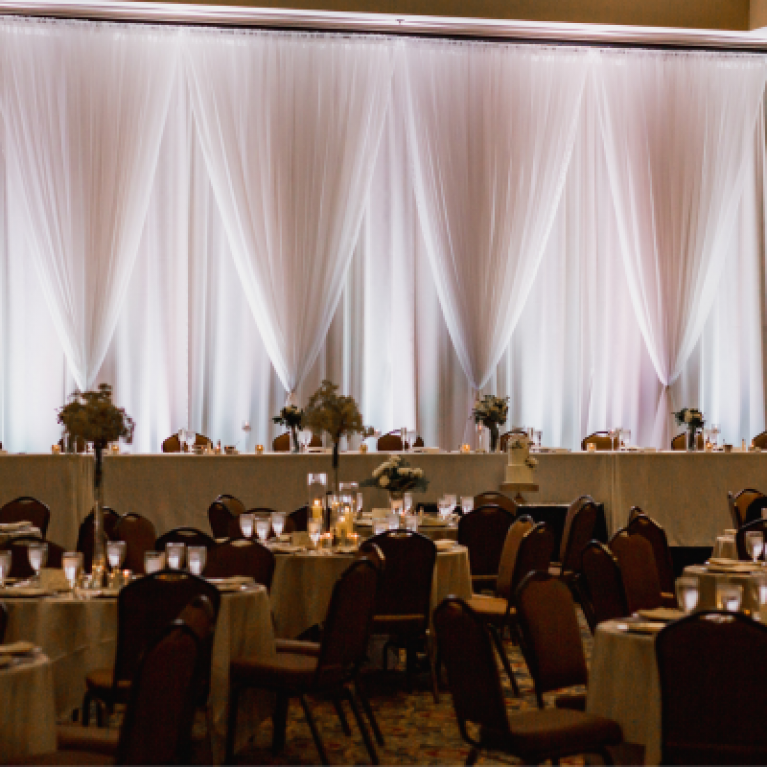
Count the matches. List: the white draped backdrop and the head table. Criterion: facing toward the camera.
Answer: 2

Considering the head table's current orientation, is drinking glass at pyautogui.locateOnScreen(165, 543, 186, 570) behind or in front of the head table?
in front

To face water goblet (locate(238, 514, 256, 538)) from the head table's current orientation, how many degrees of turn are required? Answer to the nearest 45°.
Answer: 0° — it already faces it

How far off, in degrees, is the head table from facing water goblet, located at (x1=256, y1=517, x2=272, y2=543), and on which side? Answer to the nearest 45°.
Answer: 0° — it already faces it

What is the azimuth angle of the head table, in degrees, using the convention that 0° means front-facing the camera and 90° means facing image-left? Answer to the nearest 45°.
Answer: approximately 0°

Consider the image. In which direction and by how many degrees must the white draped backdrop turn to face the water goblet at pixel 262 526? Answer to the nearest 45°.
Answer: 0° — it already faces it

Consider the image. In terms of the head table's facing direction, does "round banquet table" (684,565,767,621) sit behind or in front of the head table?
in front

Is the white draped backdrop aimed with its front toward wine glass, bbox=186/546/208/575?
yes

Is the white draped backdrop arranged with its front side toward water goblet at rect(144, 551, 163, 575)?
yes

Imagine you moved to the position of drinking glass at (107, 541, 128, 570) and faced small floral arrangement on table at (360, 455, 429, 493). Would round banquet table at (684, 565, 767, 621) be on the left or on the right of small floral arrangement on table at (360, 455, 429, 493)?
right

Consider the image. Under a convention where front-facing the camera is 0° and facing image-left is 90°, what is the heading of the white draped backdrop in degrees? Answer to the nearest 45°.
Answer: approximately 0°
